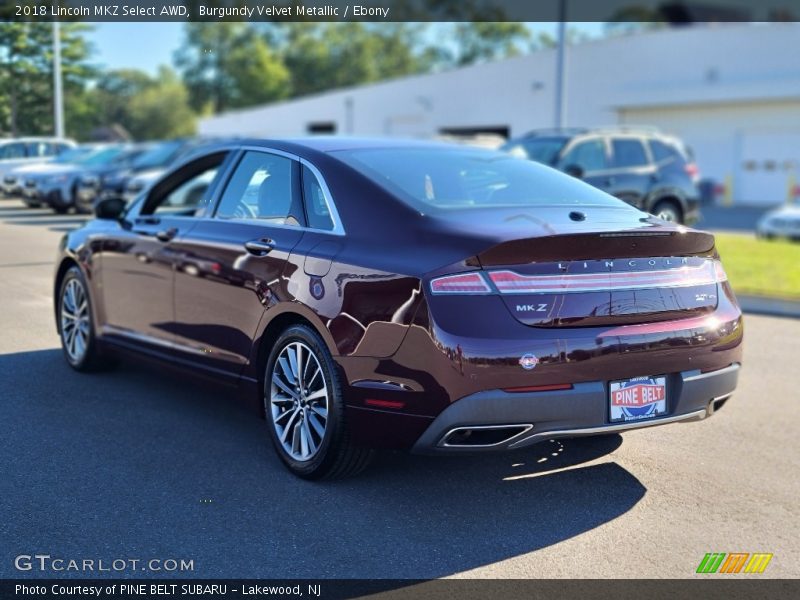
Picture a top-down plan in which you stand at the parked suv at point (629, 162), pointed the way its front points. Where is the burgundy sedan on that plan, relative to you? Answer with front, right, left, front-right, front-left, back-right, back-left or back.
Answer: front-left

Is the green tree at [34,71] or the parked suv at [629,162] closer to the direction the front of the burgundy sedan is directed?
the green tree

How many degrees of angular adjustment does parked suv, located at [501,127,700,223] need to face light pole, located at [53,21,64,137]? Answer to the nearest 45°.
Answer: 0° — it already faces it

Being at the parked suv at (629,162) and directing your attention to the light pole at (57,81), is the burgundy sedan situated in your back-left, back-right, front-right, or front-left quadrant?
front-left

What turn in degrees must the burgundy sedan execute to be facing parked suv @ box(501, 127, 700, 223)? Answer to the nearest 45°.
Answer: approximately 45° to its right

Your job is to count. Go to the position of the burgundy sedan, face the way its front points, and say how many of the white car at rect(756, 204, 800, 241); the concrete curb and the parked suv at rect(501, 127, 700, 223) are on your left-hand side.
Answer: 0

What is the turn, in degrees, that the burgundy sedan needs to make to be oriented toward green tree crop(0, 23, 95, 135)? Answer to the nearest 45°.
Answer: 0° — it already faces it

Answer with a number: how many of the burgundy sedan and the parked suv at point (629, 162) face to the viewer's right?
0

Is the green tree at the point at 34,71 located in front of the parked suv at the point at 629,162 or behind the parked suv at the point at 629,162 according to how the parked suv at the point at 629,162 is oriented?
in front

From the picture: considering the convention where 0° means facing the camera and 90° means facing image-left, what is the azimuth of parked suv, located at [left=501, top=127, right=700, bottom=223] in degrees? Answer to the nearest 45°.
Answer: approximately 45°

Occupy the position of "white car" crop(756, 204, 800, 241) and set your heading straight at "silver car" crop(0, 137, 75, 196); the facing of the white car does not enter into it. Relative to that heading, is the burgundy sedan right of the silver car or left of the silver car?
left

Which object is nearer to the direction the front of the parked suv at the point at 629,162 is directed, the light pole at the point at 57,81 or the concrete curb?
the light pole

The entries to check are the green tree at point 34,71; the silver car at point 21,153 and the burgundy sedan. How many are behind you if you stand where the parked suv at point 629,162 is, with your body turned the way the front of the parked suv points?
0

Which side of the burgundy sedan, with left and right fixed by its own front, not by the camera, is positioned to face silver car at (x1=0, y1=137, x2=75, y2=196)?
front

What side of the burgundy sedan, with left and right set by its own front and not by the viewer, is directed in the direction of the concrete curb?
right

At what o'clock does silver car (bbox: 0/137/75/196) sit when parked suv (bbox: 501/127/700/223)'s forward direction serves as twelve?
The silver car is roughly at 1 o'clock from the parked suv.

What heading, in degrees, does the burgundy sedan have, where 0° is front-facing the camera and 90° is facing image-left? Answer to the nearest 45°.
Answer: approximately 135°
